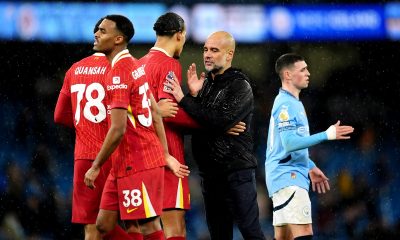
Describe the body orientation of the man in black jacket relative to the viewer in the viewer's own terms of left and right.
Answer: facing the viewer and to the left of the viewer

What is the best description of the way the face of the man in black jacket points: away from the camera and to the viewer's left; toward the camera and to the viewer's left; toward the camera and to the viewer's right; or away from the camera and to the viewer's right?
toward the camera and to the viewer's left
